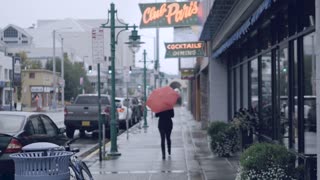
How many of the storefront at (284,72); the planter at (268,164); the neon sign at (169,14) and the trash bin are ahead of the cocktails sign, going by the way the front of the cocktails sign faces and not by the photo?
4

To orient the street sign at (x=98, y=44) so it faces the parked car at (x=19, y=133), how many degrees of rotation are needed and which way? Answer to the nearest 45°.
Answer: approximately 45° to its right

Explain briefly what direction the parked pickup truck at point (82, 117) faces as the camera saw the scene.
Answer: facing away from the viewer

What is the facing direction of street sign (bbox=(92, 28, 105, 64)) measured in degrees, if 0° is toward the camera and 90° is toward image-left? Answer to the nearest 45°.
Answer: approximately 0°

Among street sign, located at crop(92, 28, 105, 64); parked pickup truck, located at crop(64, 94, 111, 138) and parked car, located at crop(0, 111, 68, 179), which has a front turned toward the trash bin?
the street sign

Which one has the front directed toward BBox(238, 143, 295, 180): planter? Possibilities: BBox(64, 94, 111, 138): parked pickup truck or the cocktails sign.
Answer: the cocktails sign
